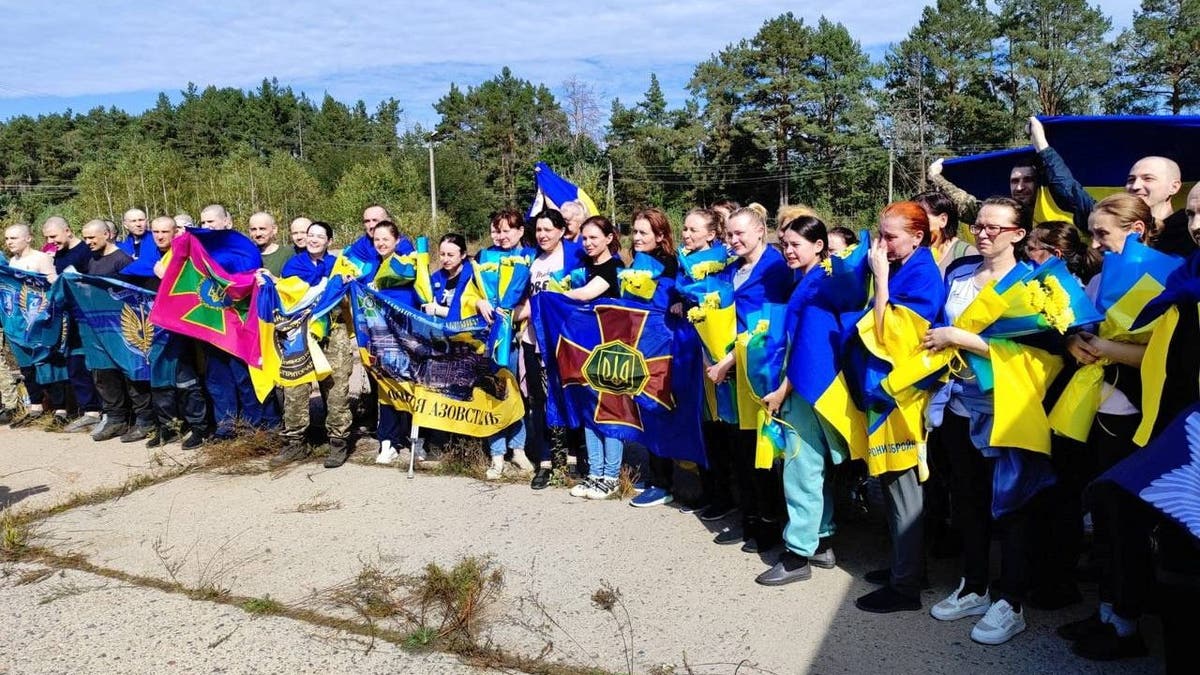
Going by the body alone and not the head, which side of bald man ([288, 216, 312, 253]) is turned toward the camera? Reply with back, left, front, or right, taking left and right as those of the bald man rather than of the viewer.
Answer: front

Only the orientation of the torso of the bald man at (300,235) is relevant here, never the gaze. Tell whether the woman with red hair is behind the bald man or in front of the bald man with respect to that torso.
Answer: in front

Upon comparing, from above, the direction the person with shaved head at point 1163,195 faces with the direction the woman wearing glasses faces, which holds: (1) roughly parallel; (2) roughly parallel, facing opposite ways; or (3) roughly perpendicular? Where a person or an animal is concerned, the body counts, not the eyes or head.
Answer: roughly parallel

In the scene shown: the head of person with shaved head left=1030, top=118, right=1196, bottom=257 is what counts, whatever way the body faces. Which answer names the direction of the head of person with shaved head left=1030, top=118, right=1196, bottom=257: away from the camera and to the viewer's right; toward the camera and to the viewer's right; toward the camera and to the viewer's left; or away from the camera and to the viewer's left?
toward the camera and to the viewer's left

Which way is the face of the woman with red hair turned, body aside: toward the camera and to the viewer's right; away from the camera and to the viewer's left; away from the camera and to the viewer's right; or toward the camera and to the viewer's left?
toward the camera and to the viewer's left

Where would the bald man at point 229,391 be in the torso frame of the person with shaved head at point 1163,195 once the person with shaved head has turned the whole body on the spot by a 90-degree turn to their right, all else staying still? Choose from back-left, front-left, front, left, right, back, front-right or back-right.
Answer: front-left

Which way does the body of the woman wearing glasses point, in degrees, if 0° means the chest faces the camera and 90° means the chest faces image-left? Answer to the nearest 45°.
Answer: approximately 45°

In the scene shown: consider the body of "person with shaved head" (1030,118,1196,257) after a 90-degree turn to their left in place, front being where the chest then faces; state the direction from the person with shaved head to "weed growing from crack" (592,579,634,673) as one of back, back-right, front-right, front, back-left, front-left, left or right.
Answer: right

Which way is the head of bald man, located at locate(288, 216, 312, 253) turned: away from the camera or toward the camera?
toward the camera
